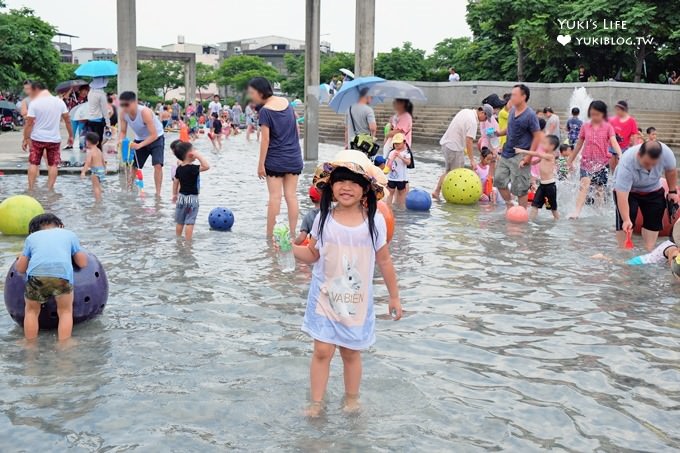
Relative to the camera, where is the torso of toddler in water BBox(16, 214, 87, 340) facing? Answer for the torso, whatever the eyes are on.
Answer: away from the camera

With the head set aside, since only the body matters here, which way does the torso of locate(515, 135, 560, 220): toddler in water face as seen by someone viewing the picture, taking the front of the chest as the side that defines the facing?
to the viewer's left

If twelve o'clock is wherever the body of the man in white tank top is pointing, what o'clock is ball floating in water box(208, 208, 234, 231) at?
The ball floating in water is roughly at 10 o'clock from the man in white tank top.

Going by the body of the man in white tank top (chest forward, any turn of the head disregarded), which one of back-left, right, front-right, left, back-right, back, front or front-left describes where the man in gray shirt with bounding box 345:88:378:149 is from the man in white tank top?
back-left

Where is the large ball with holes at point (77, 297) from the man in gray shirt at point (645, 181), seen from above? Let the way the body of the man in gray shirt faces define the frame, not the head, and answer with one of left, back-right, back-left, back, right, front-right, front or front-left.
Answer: front-right

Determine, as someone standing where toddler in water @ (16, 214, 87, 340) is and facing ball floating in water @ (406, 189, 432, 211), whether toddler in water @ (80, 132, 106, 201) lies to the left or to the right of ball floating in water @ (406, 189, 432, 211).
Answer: left

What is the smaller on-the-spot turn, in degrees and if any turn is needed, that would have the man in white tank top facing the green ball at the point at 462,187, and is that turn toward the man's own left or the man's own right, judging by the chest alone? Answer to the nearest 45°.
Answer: approximately 135° to the man's own left

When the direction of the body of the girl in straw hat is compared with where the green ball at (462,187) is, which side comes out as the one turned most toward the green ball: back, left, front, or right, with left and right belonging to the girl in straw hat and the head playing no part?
back

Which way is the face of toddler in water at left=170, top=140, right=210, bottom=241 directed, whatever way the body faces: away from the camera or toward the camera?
away from the camera

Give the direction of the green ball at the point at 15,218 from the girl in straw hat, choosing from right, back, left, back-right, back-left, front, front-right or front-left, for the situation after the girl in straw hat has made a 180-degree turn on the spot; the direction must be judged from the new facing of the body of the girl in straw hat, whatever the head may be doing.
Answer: front-left

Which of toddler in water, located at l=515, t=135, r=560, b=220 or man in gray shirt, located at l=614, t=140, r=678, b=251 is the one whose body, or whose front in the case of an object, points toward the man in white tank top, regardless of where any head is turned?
the toddler in water

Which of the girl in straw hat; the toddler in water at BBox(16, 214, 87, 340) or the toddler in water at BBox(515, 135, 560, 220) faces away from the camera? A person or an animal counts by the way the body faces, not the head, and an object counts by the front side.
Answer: the toddler in water at BBox(16, 214, 87, 340)

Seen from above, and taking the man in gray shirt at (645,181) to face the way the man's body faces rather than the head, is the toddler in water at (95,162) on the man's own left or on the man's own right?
on the man's own right

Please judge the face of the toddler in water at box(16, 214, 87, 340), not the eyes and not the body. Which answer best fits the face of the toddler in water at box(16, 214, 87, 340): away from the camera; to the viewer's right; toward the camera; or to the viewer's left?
away from the camera

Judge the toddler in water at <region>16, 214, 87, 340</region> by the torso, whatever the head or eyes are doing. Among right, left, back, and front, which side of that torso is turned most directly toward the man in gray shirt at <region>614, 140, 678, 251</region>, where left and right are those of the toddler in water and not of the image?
right
